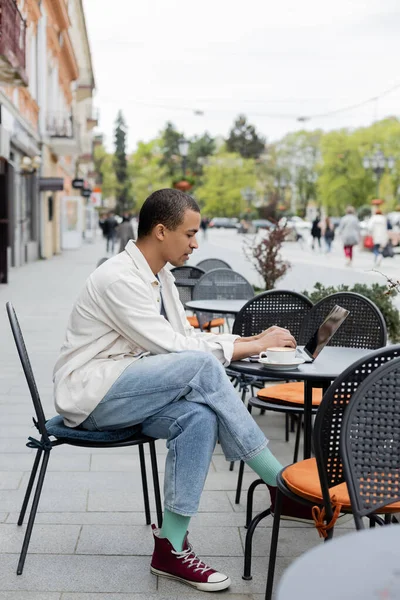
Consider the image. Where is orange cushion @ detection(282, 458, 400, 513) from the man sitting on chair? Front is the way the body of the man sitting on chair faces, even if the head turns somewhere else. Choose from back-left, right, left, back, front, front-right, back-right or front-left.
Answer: front-right

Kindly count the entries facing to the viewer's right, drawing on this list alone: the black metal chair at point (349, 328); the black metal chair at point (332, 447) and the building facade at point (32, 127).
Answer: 1

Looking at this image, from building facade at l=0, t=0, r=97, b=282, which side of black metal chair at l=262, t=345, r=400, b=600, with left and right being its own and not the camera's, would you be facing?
front

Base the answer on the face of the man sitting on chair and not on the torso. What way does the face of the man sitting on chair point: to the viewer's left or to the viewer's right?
to the viewer's right

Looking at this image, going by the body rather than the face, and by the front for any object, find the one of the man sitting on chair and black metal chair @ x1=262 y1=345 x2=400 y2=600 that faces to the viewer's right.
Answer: the man sitting on chair

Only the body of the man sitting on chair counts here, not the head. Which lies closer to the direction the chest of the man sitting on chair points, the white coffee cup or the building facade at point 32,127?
the white coffee cup

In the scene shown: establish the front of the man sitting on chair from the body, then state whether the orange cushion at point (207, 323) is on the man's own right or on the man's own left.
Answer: on the man's own left

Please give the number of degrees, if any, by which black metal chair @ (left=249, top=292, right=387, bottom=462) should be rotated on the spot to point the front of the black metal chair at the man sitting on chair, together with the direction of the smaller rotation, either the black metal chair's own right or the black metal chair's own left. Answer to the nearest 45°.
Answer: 0° — it already faces them

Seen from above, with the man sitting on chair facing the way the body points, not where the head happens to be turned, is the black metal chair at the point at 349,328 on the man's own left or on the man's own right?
on the man's own left

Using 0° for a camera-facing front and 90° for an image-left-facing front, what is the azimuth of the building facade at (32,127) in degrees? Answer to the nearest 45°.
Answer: approximately 270°

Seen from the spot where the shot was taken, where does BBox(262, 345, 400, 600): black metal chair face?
facing away from the viewer and to the left of the viewer

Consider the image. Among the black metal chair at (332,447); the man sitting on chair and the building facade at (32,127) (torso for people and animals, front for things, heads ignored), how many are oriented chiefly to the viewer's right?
2

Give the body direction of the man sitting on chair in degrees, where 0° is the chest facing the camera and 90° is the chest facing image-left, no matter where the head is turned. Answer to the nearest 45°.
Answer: approximately 270°

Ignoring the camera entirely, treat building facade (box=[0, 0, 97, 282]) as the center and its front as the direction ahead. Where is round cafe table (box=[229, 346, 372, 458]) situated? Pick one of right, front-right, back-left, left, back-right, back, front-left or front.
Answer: right

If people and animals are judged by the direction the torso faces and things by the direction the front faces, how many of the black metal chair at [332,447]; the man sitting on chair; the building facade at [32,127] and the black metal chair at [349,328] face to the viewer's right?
2
